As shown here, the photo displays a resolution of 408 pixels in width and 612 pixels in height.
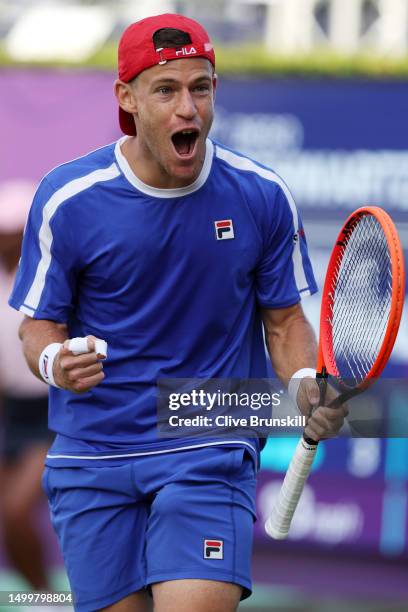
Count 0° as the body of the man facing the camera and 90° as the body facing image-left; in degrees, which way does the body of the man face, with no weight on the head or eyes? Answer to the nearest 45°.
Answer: approximately 0°

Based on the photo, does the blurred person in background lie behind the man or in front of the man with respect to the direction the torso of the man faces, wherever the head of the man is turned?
behind
